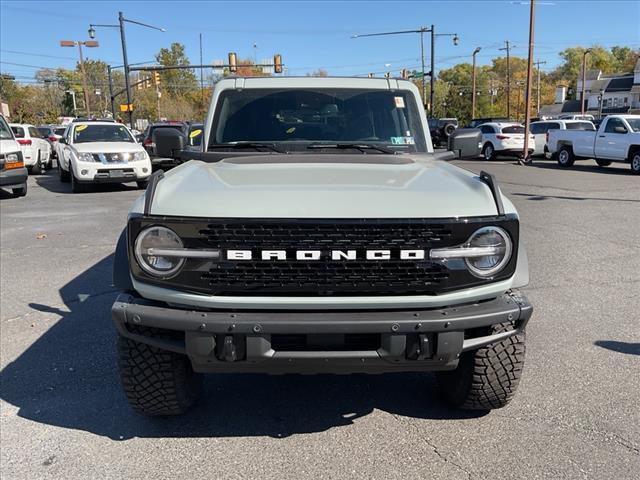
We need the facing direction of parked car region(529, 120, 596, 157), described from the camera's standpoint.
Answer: facing away from the viewer and to the right of the viewer

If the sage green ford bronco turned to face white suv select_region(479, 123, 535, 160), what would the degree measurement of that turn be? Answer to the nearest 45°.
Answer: approximately 180°

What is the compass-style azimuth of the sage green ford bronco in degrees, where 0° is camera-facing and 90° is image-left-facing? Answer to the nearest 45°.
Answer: approximately 0°

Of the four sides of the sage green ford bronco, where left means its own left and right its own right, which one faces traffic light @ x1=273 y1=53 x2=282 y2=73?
back

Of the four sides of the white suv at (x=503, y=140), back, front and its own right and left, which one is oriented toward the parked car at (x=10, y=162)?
left

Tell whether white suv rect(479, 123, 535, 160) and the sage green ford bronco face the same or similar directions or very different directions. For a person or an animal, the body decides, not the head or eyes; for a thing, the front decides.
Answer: very different directions

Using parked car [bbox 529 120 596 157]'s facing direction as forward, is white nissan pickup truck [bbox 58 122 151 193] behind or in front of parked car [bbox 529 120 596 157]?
behind

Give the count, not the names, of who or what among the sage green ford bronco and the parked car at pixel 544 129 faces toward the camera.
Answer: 1

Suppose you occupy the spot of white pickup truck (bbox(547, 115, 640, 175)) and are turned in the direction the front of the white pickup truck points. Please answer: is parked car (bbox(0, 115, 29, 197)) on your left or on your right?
on your right

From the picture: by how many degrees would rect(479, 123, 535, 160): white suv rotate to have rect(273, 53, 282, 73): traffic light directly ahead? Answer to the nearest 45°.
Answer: approximately 45° to its left
